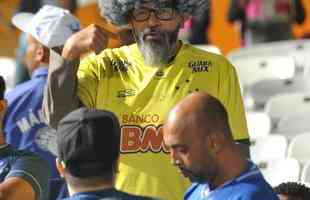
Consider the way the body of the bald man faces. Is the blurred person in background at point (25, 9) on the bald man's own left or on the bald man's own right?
on the bald man's own right

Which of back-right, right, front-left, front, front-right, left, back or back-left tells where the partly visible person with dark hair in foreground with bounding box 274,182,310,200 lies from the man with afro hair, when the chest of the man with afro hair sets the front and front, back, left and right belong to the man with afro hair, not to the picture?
left

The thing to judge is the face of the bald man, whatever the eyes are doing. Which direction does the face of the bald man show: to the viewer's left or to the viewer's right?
to the viewer's left
